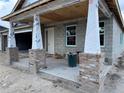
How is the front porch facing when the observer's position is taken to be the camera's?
facing the viewer and to the left of the viewer
